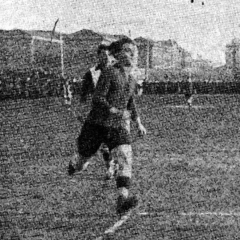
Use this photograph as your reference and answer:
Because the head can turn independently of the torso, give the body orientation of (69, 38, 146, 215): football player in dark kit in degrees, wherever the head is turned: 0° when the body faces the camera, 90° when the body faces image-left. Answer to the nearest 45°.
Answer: approximately 315°
